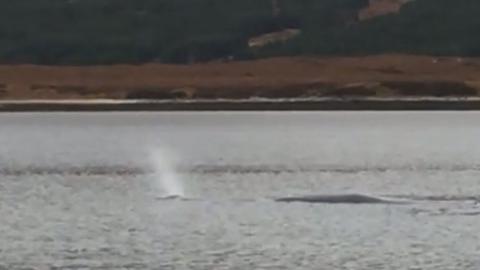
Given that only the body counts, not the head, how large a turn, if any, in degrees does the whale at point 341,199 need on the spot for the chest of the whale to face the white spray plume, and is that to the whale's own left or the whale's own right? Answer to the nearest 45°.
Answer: approximately 45° to the whale's own right

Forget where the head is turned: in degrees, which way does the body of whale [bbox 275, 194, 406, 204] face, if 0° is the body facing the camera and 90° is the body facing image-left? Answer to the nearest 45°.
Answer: approximately 90°
